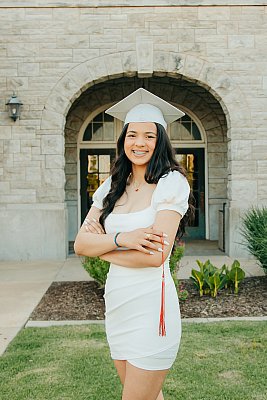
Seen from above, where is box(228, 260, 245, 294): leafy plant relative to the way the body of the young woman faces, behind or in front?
behind

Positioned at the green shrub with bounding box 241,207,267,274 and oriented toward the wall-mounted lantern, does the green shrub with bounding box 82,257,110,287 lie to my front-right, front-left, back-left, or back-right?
front-left

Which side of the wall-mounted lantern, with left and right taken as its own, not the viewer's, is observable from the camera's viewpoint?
front

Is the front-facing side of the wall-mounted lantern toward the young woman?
yes

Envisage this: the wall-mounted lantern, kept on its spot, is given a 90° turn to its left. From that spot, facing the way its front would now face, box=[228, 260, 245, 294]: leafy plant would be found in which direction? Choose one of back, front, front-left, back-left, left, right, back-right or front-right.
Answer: front-right

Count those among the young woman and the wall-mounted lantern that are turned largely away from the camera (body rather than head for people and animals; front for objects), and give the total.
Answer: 0

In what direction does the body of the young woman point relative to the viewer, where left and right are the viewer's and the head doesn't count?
facing the viewer and to the left of the viewer

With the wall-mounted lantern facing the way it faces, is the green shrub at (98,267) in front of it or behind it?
in front

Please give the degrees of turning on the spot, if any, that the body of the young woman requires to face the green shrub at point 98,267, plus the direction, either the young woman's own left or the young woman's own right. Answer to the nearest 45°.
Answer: approximately 135° to the young woman's own right
